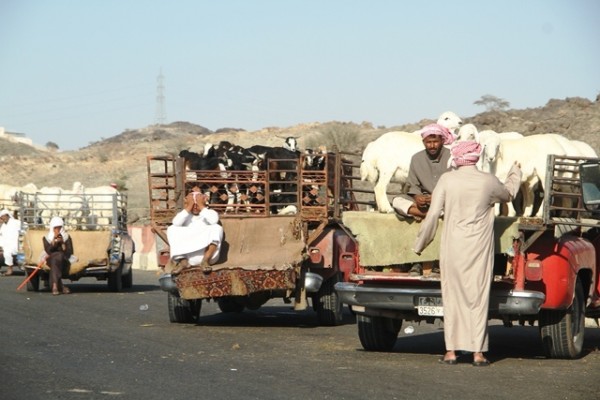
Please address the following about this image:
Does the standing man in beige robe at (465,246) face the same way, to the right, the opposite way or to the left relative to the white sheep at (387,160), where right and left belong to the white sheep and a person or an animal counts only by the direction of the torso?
to the left

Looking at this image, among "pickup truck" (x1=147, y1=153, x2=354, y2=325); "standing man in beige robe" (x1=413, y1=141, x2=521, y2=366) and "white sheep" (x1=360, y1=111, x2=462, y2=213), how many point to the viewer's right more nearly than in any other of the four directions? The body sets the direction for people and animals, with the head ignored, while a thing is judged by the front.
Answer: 1

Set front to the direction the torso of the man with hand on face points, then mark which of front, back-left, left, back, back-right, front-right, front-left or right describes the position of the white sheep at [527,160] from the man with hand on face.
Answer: left

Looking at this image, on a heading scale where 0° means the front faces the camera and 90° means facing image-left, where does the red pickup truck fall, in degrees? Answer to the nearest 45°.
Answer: approximately 225°

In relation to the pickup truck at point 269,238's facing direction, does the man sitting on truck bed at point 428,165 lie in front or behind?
behind

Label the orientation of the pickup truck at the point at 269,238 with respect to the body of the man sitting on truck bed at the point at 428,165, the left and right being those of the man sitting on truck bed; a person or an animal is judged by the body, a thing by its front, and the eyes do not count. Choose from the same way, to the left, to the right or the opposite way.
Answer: the opposite way

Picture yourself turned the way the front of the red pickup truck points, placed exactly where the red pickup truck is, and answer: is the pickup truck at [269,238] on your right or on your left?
on your left

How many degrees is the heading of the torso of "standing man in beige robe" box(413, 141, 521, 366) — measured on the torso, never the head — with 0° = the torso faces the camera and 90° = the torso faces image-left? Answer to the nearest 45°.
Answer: approximately 180°
